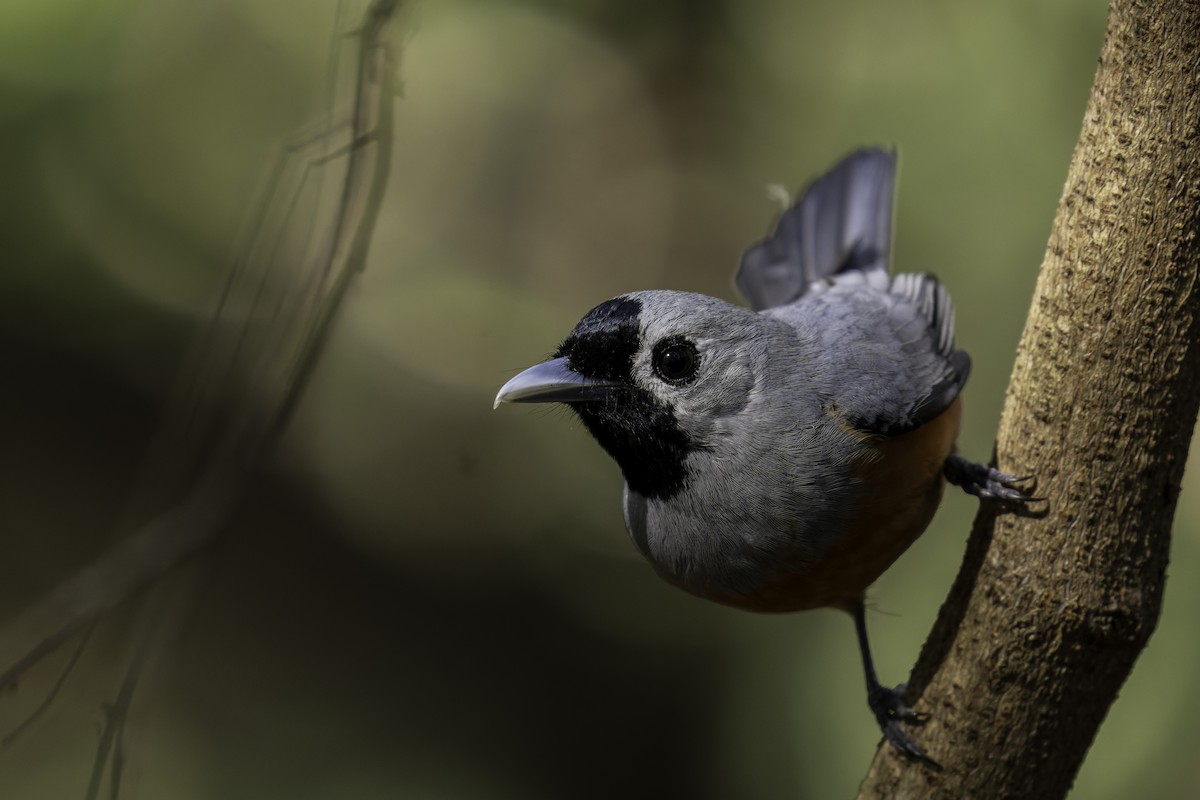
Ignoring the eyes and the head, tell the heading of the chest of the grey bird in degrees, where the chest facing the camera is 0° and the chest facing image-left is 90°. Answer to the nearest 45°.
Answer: approximately 45°
